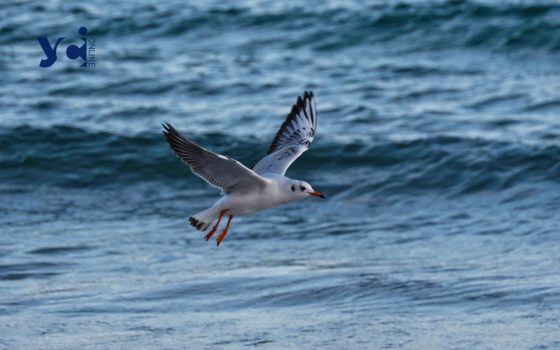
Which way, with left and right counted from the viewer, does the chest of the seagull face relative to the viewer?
facing to the right of the viewer
